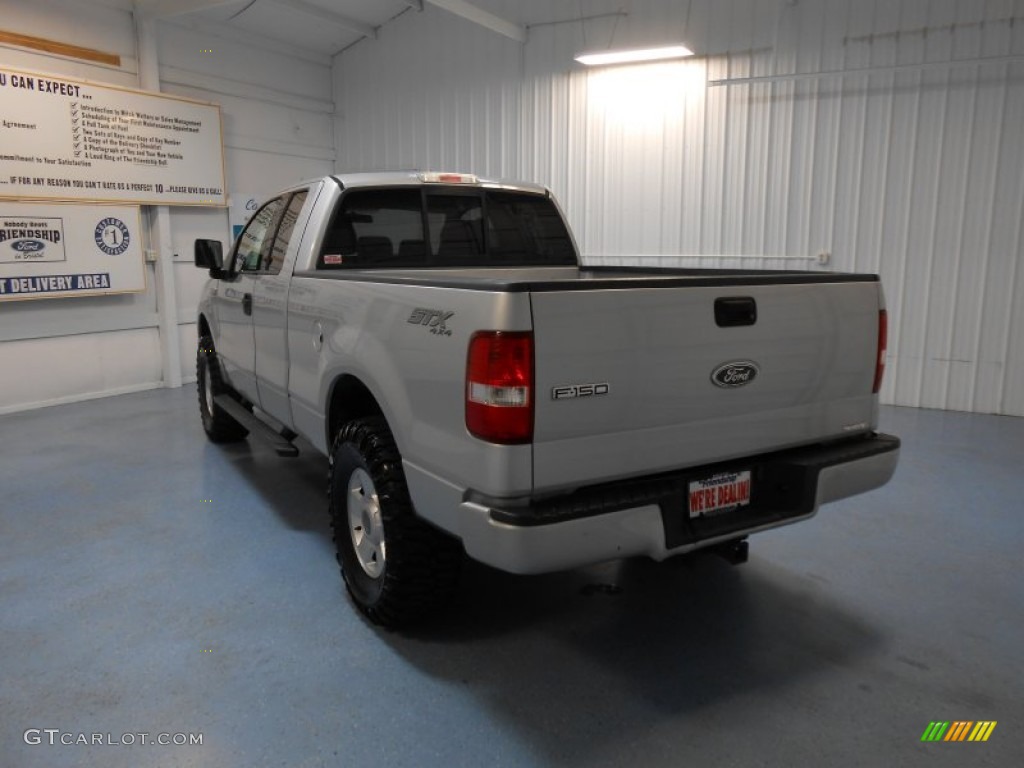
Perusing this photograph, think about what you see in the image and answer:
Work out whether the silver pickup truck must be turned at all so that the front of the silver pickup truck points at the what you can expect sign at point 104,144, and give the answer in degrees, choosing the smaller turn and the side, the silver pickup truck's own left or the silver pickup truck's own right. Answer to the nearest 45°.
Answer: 0° — it already faces it

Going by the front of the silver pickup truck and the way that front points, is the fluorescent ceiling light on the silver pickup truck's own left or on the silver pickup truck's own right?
on the silver pickup truck's own right

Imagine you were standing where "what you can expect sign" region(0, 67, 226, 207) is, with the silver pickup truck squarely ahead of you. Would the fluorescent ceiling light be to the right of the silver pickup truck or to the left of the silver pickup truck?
left

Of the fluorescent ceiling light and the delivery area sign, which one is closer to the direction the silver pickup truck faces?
the delivery area sign

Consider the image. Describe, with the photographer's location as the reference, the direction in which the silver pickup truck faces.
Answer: facing away from the viewer and to the left of the viewer

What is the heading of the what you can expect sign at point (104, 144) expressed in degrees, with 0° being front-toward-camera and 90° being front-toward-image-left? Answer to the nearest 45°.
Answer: approximately 315°

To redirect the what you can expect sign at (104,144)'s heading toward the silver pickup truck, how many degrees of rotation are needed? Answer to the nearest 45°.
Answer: approximately 45° to its right
